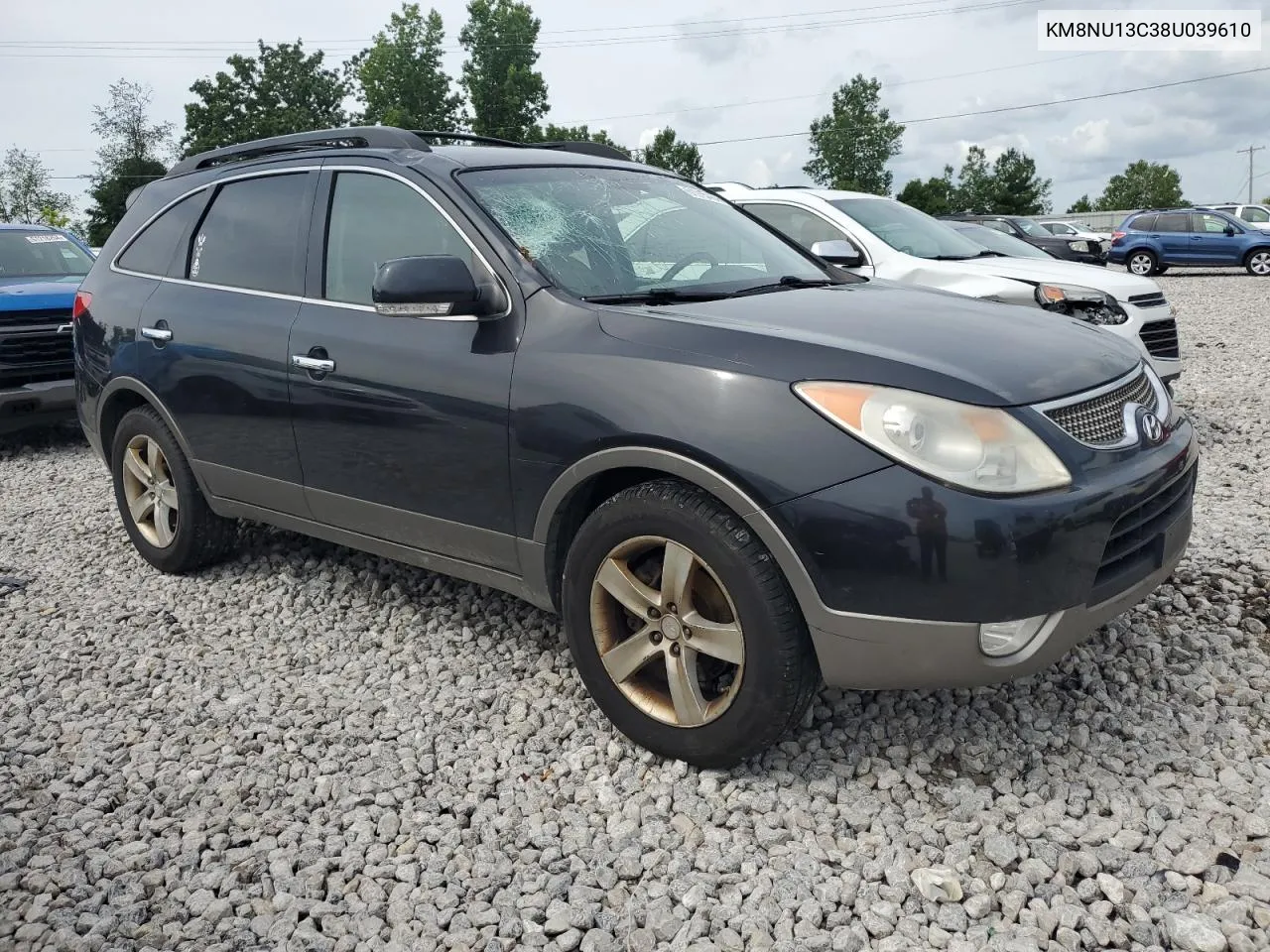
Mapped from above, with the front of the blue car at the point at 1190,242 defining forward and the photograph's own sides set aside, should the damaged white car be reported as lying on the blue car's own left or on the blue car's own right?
on the blue car's own right

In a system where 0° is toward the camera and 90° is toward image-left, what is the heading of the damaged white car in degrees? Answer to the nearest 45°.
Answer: approximately 315°

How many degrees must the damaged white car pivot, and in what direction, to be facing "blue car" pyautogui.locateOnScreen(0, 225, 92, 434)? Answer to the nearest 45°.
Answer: approximately 135° to its right

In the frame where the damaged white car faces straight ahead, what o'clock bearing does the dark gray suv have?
The dark gray suv is roughly at 2 o'clock from the damaged white car.

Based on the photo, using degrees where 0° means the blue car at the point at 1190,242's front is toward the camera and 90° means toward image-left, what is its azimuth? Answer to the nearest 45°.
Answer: approximately 270°

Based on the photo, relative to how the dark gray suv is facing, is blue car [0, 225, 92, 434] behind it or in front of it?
behind

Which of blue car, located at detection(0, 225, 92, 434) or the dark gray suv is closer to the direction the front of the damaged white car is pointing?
the dark gray suv

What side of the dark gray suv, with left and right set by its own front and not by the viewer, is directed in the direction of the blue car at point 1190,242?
left

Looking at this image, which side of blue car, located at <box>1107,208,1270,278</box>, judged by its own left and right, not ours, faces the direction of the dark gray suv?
right
